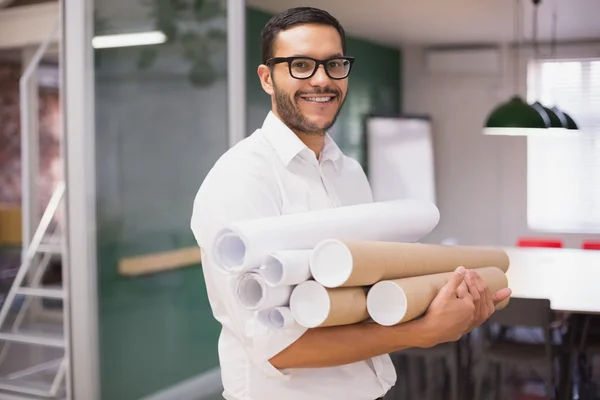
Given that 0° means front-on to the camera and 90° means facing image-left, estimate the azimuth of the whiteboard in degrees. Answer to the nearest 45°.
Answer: approximately 0°

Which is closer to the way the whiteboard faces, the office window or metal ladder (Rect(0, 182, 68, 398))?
the metal ladder

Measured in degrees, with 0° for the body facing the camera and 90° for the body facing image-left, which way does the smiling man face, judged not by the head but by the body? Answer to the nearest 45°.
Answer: approximately 315°

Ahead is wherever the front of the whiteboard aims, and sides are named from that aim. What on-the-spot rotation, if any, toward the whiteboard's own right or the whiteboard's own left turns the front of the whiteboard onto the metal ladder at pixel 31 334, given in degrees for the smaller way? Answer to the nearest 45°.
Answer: approximately 45° to the whiteboard's own right

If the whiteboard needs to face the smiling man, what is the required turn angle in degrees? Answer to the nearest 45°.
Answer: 0° — it already faces them

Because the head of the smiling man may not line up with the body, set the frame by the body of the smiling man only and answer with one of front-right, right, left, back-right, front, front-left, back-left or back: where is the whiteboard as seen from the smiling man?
back-left
